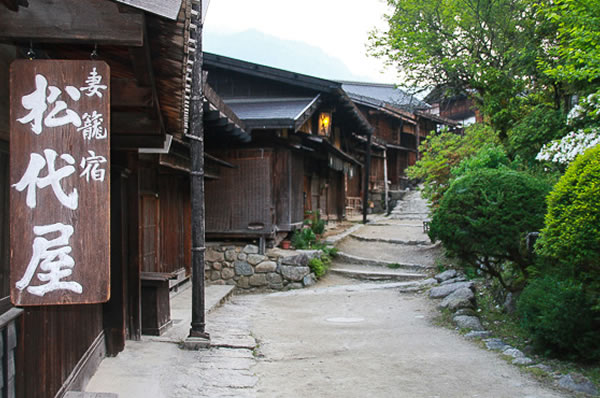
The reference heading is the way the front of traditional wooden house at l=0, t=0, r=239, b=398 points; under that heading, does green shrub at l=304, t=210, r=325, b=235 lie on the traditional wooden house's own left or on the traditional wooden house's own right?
on the traditional wooden house's own left

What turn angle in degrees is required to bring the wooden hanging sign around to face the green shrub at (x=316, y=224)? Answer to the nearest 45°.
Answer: approximately 135° to its left

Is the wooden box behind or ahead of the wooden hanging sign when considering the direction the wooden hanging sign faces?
behind

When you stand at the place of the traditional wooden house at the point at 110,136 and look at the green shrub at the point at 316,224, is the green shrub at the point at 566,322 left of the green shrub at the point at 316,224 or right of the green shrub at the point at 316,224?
right

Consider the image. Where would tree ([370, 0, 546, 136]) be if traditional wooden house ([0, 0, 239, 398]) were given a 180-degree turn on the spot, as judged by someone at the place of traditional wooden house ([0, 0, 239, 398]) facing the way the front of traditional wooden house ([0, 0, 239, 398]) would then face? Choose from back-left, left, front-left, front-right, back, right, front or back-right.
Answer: back-right

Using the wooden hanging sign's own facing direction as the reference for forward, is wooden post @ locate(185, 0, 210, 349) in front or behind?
behind

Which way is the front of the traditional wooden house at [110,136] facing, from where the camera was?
facing to the right of the viewer

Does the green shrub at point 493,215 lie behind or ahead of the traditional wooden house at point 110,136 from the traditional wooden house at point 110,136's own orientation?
ahead

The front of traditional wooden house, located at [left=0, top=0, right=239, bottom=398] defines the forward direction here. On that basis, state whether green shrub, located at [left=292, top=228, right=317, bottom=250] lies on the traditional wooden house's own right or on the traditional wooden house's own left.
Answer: on the traditional wooden house's own left

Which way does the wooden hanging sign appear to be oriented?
toward the camera

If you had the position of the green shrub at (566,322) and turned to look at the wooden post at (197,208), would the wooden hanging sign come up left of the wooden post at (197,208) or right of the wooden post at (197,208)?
left
